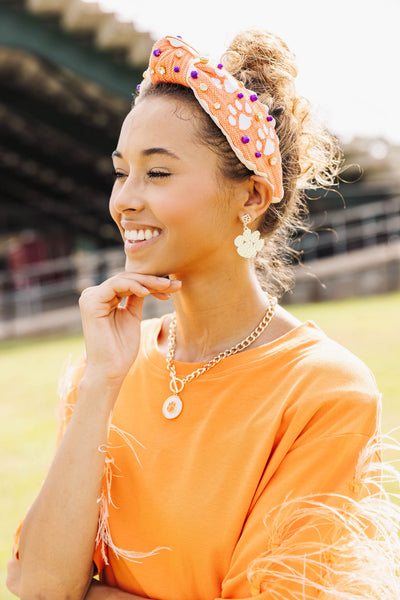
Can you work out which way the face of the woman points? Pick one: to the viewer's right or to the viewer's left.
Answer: to the viewer's left

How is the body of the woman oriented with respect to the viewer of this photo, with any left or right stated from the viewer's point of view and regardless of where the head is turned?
facing the viewer and to the left of the viewer

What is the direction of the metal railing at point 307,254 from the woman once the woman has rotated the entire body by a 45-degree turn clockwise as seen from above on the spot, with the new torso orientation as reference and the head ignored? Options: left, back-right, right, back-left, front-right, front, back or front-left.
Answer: right
